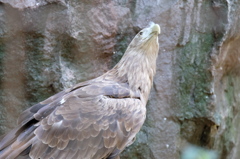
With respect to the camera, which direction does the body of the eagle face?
to the viewer's right
